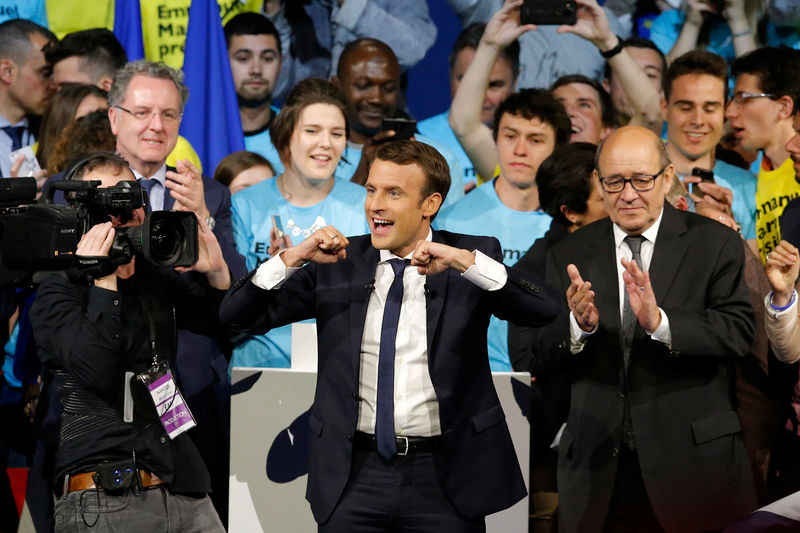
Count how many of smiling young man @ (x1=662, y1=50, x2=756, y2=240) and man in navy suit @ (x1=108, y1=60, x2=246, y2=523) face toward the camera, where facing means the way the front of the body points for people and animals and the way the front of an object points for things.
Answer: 2

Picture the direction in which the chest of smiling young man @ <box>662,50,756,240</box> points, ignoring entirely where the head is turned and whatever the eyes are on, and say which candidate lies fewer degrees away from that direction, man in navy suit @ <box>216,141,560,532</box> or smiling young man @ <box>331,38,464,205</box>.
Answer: the man in navy suit

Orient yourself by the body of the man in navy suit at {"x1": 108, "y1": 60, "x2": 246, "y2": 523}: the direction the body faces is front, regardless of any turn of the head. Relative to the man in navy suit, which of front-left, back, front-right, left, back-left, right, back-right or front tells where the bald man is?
front-left

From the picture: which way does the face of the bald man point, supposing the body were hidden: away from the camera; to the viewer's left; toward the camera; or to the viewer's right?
toward the camera

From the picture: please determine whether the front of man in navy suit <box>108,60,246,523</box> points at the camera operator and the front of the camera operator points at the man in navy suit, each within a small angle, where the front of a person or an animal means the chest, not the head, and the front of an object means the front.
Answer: no

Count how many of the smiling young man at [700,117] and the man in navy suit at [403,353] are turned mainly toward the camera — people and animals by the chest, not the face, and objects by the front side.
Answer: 2

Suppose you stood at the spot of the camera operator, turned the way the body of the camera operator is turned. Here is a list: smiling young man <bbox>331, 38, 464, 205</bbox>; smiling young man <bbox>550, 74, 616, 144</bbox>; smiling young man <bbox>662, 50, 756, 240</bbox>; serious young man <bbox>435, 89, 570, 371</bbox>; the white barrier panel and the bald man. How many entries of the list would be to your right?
0

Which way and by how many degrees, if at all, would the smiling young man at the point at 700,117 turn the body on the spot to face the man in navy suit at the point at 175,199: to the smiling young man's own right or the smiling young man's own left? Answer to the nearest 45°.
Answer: approximately 45° to the smiling young man's own right

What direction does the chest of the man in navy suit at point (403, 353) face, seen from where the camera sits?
toward the camera

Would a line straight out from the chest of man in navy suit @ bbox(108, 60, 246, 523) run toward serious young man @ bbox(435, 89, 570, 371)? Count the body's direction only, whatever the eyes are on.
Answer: no

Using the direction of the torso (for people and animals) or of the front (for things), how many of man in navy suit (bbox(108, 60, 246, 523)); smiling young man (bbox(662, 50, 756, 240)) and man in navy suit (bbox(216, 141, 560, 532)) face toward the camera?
3

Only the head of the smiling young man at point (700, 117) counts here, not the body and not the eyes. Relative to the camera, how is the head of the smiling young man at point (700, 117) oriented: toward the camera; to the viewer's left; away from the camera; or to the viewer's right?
toward the camera

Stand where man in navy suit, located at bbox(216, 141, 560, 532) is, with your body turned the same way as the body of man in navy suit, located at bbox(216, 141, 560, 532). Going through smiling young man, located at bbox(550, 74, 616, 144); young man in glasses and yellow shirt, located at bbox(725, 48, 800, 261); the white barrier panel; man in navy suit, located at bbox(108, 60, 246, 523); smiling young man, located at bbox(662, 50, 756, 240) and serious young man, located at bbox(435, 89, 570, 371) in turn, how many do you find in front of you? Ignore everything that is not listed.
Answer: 0

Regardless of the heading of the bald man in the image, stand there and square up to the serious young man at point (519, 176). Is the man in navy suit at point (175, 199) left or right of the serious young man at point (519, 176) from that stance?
left

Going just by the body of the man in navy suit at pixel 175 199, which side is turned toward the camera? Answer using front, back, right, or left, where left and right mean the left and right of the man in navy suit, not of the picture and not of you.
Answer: front

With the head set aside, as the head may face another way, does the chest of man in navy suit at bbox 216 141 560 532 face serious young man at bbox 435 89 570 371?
no

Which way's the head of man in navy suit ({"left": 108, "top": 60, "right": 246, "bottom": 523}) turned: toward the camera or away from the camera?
toward the camera

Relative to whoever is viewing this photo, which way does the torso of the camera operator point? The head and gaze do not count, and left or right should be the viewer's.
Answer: facing the viewer and to the right of the viewer

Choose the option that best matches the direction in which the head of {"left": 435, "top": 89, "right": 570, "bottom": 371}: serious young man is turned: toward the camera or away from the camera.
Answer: toward the camera
